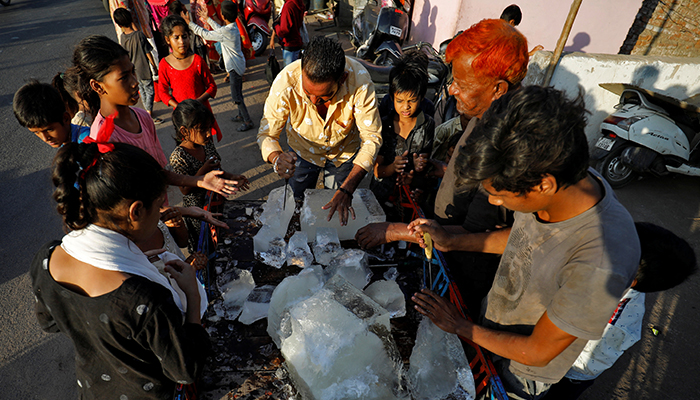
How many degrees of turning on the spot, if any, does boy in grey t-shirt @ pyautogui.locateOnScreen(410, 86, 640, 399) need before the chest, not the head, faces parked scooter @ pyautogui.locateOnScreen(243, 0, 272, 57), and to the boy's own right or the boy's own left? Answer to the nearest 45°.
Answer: approximately 45° to the boy's own right

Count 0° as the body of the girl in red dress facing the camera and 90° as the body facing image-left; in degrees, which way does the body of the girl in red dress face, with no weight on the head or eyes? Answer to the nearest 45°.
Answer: approximately 0°

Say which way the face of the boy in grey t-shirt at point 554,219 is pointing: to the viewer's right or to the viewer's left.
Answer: to the viewer's left

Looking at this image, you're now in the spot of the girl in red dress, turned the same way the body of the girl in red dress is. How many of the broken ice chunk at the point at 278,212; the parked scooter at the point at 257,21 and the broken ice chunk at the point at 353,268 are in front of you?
2

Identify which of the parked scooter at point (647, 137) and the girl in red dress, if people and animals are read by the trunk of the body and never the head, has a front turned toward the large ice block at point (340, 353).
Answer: the girl in red dress

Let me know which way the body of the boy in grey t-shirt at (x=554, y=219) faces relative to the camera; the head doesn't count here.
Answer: to the viewer's left

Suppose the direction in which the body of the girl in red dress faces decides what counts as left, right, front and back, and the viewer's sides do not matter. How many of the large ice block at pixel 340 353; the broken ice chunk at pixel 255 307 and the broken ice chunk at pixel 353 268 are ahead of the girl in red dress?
3

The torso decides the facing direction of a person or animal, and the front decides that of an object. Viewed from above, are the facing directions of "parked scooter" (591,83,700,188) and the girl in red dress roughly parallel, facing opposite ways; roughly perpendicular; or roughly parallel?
roughly perpendicular

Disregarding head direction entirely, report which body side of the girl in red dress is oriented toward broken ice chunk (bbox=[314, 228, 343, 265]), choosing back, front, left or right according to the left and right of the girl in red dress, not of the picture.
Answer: front

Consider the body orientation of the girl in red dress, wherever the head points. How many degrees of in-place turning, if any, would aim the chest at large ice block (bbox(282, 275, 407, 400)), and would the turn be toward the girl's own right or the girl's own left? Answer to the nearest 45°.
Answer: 0° — they already face it
